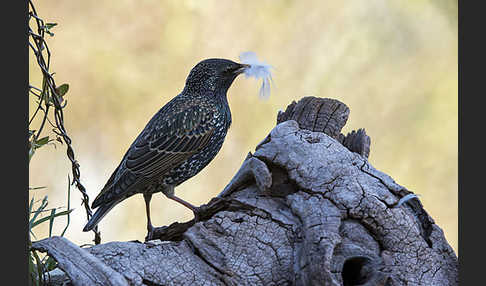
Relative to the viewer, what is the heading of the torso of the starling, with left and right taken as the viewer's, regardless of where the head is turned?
facing to the right of the viewer
